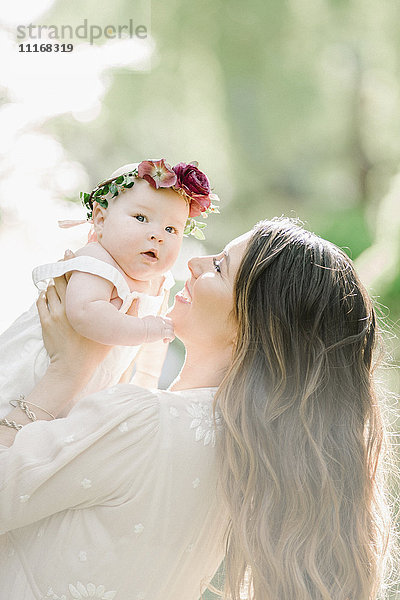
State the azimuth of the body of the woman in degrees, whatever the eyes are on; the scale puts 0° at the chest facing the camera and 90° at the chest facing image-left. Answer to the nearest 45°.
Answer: approximately 90°

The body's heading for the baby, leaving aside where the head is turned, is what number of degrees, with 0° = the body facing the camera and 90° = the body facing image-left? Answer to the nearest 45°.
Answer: approximately 315°

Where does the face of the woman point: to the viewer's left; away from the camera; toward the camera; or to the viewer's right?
to the viewer's left
